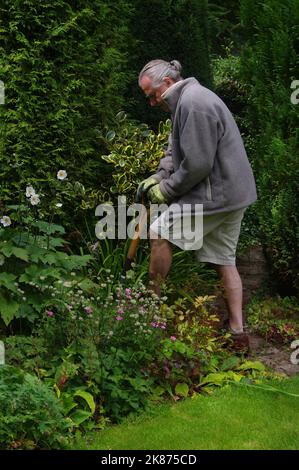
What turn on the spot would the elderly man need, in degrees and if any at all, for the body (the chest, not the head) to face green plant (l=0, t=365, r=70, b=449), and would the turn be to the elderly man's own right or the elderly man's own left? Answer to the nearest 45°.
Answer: approximately 45° to the elderly man's own left

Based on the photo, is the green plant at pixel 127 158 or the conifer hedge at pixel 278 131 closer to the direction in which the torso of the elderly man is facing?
the green plant

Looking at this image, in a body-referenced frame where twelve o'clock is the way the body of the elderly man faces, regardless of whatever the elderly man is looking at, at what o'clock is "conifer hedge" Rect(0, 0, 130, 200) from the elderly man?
The conifer hedge is roughly at 1 o'clock from the elderly man.

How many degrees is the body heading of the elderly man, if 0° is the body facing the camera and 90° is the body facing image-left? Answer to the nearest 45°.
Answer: approximately 90°

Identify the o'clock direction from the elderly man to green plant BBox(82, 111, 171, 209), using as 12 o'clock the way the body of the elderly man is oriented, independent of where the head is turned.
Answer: The green plant is roughly at 2 o'clock from the elderly man.

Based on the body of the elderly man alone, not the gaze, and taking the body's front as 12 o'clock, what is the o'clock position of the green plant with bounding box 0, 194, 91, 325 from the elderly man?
The green plant is roughly at 11 o'clock from the elderly man.

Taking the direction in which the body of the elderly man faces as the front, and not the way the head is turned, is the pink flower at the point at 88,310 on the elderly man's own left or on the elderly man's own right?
on the elderly man's own left

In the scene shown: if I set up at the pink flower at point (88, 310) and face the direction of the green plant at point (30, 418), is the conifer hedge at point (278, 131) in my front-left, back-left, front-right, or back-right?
back-left

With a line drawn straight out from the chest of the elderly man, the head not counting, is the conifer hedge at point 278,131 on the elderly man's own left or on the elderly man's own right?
on the elderly man's own right
